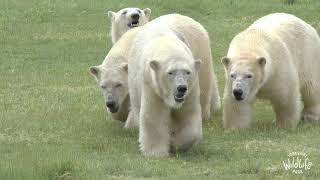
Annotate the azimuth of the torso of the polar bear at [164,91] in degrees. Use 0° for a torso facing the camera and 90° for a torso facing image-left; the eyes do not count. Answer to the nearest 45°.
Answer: approximately 0°

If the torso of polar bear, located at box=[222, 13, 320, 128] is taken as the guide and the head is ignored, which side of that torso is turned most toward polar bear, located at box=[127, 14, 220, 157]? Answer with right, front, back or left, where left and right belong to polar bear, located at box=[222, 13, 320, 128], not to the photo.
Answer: front

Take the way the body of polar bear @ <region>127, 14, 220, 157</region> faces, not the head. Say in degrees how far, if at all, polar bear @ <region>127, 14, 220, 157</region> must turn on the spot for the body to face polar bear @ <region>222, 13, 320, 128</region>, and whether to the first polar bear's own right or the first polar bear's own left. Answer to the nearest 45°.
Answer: approximately 135° to the first polar bear's own left

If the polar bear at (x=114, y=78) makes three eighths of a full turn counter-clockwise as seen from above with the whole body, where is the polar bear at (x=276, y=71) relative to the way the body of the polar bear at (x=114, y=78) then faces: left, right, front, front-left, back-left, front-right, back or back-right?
front

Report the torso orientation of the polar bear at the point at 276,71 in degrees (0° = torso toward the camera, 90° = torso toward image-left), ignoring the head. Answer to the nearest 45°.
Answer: approximately 45°
